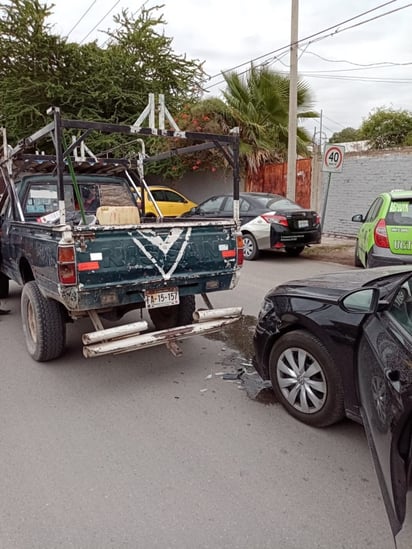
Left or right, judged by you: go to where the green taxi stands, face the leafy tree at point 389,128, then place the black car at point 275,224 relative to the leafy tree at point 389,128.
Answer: left

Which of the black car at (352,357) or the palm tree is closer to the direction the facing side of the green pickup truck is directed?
the palm tree

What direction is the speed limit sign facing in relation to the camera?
toward the camera

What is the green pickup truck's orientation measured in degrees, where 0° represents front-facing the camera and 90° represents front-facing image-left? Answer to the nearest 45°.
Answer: approximately 135°

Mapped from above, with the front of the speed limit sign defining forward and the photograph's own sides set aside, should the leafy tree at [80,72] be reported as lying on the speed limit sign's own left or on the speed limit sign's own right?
on the speed limit sign's own right

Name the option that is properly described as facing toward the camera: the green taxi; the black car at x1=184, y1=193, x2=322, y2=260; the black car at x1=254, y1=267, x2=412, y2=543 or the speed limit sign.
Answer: the speed limit sign

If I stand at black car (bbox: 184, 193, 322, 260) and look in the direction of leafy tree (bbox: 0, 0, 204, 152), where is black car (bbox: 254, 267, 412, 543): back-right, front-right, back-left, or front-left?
back-left

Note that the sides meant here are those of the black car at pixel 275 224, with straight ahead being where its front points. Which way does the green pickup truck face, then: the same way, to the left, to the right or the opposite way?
the same way

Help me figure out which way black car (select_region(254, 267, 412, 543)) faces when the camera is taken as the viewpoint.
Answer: facing away from the viewer and to the left of the viewer

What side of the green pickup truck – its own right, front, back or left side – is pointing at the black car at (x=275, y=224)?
right

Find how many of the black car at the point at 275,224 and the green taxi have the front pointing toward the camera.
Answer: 0

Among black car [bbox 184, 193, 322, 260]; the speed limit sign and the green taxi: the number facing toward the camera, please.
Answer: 1

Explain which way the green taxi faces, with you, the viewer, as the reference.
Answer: facing away from the viewer and to the left of the viewer

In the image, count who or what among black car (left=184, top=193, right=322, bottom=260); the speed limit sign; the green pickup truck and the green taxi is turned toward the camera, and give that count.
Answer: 1

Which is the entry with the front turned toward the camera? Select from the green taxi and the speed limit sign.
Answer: the speed limit sign
